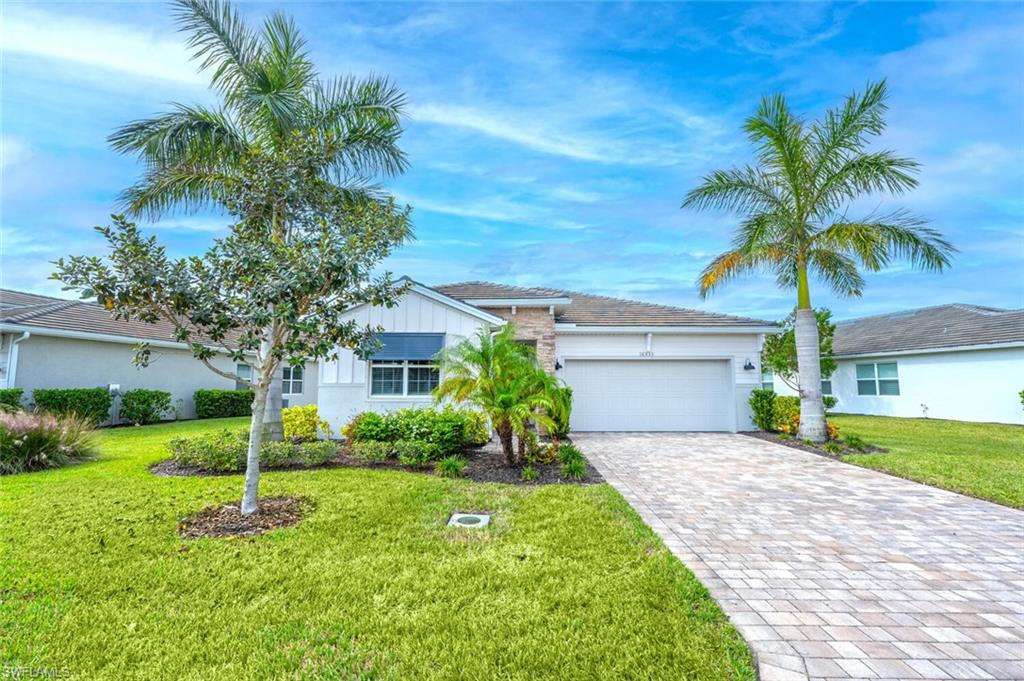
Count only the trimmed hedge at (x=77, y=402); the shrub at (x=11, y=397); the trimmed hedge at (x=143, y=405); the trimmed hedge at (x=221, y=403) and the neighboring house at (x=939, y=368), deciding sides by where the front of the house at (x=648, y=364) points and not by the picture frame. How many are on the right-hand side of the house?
4

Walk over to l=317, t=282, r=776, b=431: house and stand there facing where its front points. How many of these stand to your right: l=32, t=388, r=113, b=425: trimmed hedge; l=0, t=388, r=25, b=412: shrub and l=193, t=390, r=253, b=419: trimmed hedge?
3

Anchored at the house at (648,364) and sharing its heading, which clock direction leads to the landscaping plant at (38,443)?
The landscaping plant is roughly at 2 o'clock from the house.

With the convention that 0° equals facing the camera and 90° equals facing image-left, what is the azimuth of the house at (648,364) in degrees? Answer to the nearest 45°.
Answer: approximately 0°

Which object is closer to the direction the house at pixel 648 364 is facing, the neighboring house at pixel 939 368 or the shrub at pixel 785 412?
the shrub

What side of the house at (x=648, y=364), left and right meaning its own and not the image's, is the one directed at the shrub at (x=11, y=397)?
right

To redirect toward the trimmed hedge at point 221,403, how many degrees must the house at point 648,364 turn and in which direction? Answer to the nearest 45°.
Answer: approximately 90° to its right

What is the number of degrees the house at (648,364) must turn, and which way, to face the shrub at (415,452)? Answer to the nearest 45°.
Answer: approximately 45° to its right

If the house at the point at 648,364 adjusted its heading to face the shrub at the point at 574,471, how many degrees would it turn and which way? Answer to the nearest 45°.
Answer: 0° — it already faces it

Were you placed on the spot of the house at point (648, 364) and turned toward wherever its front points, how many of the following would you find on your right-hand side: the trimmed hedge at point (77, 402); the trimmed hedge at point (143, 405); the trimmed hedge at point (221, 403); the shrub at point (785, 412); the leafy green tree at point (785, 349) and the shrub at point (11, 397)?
4
